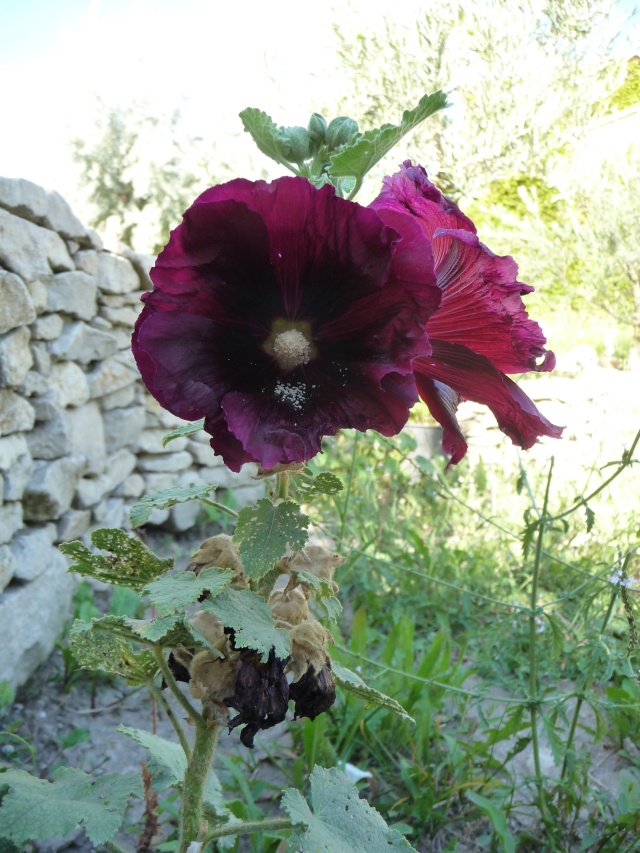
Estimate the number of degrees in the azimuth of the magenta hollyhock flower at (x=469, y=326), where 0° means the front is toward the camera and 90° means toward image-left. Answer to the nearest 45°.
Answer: approximately 270°

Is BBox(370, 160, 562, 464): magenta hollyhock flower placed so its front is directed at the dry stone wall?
no
